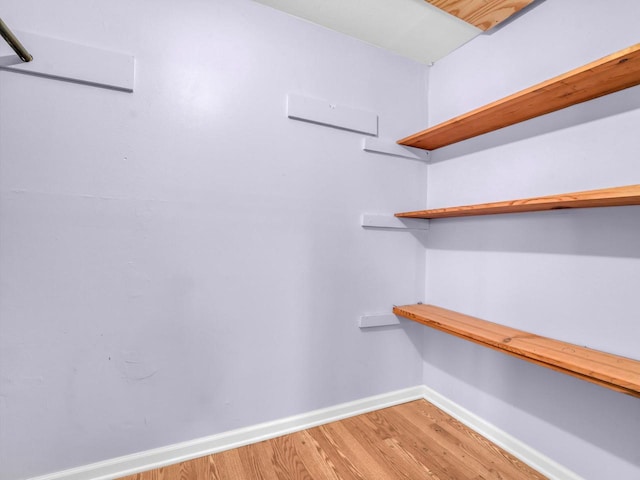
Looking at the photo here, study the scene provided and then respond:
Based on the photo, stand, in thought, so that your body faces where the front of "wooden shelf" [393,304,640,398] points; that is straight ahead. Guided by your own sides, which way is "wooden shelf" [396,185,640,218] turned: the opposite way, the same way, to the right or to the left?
the same way

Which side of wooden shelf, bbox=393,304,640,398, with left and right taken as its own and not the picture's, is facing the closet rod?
front

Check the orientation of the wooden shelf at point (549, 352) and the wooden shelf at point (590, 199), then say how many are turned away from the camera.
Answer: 0

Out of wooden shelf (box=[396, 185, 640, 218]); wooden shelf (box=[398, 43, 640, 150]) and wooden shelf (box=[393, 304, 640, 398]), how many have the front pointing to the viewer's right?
0

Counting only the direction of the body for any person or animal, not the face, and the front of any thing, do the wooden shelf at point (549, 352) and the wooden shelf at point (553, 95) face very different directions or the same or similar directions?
same or similar directions

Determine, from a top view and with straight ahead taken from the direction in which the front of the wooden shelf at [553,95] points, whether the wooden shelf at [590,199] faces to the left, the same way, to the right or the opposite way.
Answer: the same way

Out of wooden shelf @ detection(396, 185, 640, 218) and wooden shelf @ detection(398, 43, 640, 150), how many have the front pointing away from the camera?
0

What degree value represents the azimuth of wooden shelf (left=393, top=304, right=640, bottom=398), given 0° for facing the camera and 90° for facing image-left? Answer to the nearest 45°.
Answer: approximately 45°

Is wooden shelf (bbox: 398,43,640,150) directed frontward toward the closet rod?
yes

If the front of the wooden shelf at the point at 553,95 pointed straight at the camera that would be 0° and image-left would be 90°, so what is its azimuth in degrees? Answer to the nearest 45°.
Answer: approximately 45°
